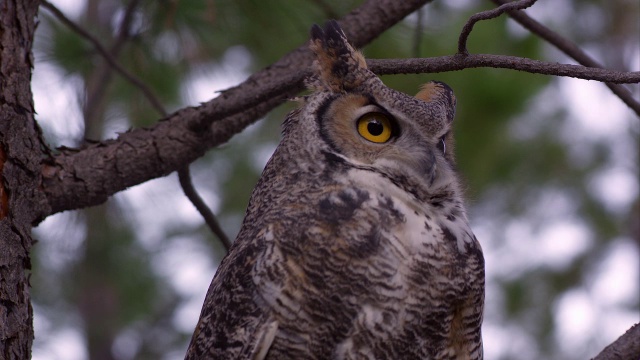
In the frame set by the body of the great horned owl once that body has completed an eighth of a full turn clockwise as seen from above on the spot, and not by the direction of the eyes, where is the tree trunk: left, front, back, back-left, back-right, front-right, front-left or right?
right

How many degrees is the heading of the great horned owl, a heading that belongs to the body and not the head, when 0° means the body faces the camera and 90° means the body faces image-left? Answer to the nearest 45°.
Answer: approximately 315°

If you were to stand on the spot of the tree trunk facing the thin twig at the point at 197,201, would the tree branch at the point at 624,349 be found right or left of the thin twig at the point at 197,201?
right

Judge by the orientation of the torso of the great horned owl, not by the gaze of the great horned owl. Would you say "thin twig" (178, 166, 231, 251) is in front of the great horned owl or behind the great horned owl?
behind
